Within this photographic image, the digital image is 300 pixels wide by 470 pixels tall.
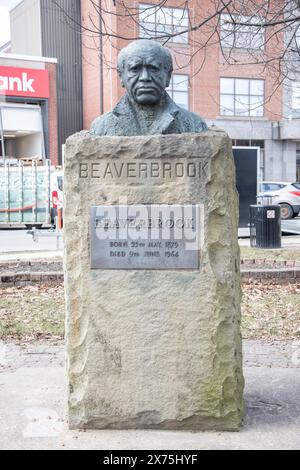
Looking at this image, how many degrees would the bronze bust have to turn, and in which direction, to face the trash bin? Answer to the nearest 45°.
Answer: approximately 180°

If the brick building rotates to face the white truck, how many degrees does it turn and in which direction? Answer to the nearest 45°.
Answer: approximately 45° to its right

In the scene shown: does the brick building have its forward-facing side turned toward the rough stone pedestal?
yes

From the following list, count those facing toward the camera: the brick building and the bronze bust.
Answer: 2

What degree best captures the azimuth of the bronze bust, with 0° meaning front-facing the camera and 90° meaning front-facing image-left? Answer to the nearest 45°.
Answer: approximately 0°

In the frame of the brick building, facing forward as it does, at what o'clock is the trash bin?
The trash bin is roughly at 12 o'clock from the brick building.

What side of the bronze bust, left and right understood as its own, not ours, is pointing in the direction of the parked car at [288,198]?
back

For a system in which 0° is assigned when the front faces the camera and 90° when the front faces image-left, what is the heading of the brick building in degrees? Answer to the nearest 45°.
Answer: approximately 0°
